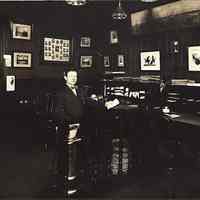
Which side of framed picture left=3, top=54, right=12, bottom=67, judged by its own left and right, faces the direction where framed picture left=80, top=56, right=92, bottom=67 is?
left

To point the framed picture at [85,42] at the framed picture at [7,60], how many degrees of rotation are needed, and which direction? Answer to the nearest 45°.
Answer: approximately 90° to its right

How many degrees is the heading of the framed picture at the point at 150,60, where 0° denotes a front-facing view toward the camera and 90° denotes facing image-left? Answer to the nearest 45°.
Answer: approximately 0°

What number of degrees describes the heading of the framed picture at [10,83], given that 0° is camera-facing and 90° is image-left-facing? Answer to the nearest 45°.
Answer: approximately 0°

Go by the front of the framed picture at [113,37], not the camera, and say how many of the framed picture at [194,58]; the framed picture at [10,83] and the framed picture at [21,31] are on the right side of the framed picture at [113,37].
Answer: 2
